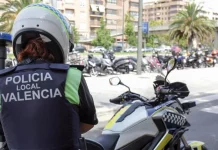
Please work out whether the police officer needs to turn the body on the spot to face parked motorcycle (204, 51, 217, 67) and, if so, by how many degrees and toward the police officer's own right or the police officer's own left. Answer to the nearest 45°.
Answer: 0° — they already face it

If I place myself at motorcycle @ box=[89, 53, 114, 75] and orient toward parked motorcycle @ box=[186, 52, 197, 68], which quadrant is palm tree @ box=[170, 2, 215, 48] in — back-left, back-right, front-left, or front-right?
front-left

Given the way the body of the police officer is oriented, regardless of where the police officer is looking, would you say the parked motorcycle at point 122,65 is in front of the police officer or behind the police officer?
in front

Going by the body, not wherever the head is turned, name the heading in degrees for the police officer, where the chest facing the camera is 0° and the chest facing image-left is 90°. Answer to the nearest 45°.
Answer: approximately 225°

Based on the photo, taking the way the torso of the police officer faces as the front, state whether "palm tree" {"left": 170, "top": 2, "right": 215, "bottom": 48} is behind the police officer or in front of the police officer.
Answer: in front

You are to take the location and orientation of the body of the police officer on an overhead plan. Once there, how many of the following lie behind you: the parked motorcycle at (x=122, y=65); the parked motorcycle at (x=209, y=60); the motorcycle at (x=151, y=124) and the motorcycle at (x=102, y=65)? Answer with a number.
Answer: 0

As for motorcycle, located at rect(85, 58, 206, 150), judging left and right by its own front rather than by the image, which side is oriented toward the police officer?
back

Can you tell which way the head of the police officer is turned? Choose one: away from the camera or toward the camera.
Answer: away from the camera

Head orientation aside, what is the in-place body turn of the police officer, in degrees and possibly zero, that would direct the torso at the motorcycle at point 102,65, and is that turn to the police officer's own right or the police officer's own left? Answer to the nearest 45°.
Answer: approximately 45° to the police officer's own left

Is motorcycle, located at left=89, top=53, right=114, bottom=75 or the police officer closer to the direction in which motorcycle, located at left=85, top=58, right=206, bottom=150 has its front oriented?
the motorcycle

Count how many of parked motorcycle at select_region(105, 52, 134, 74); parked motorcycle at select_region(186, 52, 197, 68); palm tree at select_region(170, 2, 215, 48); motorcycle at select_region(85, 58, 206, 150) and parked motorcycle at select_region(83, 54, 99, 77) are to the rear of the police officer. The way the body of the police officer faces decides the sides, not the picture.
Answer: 0

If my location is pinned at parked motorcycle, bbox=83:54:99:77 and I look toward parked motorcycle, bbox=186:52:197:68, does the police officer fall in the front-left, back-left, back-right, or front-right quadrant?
back-right

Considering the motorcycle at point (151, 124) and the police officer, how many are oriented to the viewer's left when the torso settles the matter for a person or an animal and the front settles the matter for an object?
0

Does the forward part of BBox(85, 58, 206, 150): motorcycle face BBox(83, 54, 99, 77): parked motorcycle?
no
